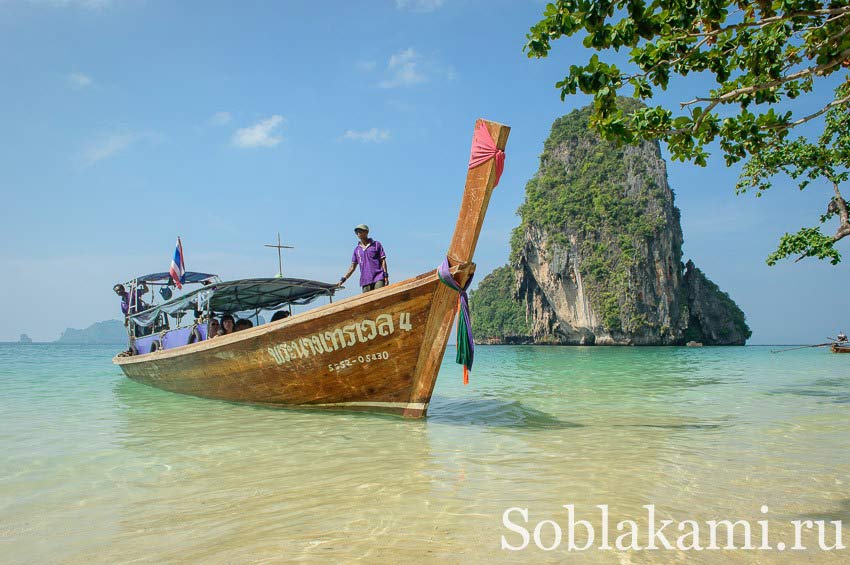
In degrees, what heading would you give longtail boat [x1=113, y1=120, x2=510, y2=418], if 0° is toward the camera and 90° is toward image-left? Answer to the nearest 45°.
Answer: approximately 315°

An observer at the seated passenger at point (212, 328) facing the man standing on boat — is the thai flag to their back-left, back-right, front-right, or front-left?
back-left
